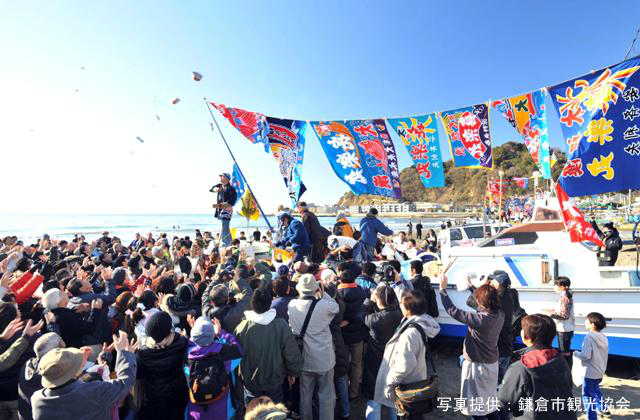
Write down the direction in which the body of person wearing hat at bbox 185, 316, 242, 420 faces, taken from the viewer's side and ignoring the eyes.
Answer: away from the camera

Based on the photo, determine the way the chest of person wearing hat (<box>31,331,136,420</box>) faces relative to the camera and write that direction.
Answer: away from the camera

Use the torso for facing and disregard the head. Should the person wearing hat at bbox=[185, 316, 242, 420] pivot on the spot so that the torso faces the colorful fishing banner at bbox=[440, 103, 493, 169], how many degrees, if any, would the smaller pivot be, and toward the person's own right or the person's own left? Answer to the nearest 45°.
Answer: approximately 45° to the person's own right

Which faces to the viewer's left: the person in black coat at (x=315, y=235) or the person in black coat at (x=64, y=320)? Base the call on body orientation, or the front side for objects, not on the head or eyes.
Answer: the person in black coat at (x=315, y=235)

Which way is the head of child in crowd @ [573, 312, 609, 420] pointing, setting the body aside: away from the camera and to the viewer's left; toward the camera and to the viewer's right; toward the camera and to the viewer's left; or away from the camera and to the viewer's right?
away from the camera and to the viewer's left

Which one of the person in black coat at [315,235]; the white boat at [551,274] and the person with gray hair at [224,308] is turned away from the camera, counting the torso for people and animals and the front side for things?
the person with gray hair

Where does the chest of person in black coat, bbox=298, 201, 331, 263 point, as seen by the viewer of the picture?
to the viewer's left

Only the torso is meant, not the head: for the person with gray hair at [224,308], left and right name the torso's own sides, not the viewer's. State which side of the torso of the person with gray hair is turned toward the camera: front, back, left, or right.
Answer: back

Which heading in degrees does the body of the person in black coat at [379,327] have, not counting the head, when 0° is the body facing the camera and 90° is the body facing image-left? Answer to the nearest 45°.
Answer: approximately 135°

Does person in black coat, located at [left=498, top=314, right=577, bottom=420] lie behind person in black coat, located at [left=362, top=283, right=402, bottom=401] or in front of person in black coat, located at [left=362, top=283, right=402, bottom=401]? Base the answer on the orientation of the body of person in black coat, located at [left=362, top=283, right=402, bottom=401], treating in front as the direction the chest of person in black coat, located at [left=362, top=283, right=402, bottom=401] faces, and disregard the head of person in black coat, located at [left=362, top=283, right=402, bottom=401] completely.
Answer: behind

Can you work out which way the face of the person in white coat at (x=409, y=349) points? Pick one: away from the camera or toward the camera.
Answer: away from the camera
